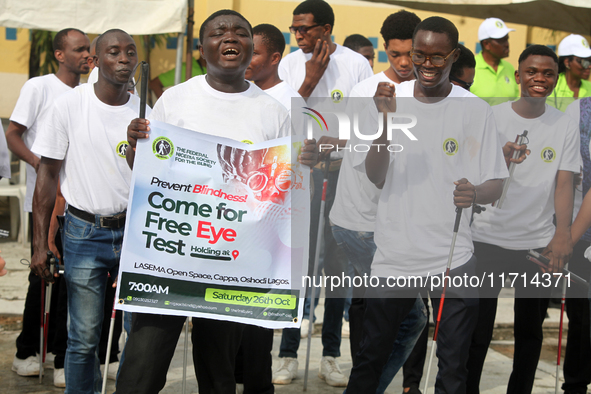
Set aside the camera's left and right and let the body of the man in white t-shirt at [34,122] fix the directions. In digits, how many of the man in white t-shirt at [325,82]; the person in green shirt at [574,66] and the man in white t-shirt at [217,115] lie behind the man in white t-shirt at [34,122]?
0

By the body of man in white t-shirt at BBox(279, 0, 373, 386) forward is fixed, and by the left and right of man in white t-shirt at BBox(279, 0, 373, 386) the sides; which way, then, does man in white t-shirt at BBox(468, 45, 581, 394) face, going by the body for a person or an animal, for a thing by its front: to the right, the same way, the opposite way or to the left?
the same way

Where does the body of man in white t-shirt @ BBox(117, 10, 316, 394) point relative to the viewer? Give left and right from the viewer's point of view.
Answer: facing the viewer

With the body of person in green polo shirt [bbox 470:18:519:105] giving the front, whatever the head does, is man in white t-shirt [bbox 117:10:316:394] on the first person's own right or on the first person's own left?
on the first person's own right

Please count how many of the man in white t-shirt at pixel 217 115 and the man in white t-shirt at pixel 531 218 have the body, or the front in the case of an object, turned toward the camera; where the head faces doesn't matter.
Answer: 2

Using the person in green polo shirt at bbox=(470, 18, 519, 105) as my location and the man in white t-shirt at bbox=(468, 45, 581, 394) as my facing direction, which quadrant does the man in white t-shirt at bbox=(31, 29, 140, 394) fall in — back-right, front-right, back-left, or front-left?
front-right

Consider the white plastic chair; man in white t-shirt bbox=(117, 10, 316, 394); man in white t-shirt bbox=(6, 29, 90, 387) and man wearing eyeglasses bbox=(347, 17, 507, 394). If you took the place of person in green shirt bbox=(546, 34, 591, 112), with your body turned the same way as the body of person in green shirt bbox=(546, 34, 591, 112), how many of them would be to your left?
0

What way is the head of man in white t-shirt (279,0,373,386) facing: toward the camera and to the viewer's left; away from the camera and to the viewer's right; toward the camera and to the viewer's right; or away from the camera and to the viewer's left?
toward the camera and to the viewer's left

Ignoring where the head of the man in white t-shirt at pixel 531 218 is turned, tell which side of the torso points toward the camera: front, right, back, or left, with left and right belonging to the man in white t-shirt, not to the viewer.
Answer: front

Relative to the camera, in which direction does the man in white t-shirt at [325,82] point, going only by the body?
toward the camera

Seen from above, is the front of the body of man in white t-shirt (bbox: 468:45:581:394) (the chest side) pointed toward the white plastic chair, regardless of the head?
no

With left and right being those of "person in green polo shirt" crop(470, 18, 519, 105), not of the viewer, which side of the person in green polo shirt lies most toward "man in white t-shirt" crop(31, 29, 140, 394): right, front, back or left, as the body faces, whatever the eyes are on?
right

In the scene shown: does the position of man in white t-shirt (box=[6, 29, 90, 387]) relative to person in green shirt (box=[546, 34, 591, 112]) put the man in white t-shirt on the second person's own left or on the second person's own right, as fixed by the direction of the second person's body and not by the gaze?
on the second person's own right

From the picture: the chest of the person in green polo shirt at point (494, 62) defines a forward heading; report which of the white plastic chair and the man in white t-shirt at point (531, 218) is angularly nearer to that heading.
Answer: the man in white t-shirt

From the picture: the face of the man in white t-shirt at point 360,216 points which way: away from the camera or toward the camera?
toward the camera

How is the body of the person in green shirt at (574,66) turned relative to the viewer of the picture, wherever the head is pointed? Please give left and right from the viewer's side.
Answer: facing the viewer and to the right of the viewer

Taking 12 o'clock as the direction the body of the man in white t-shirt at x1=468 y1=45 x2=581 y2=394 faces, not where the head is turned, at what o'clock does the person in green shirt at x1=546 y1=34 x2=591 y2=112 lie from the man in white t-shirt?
The person in green shirt is roughly at 6 o'clock from the man in white t-shirt.

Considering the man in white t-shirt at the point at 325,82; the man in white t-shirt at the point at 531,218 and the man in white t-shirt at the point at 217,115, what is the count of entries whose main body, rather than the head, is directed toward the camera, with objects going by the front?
3
